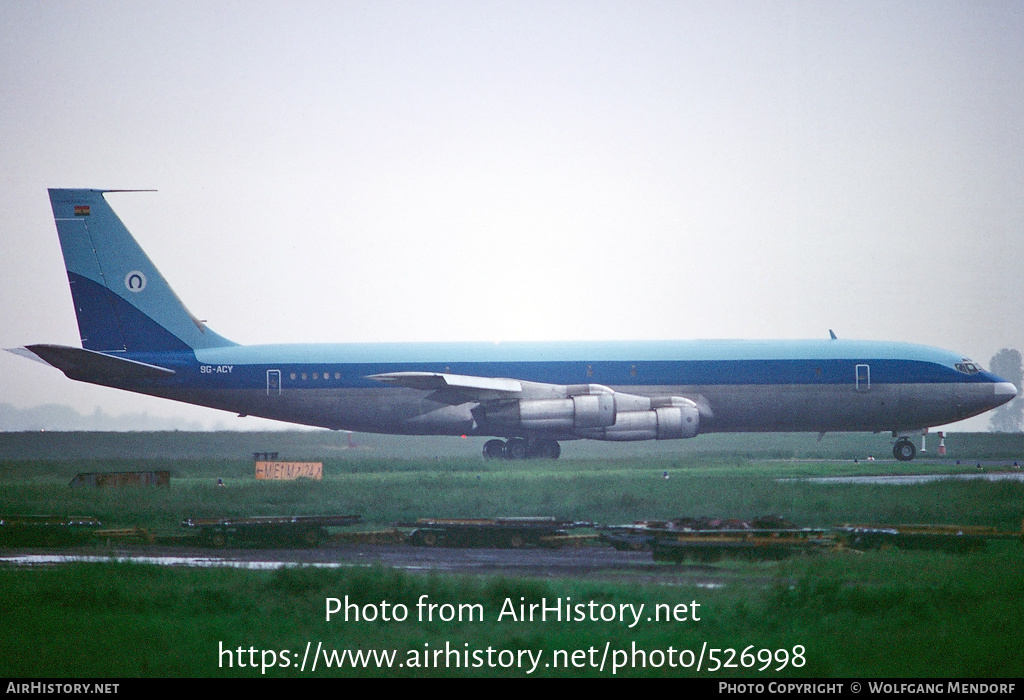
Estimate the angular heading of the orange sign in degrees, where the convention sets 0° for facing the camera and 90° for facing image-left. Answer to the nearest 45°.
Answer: approximately 0°

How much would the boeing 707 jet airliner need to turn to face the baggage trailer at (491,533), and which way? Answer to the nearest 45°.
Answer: approximately 90° to its right

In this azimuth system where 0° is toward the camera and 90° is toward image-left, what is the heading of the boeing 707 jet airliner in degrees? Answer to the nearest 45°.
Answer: approximately 270°

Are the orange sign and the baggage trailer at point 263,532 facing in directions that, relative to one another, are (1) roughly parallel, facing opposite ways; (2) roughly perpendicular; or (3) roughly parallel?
roughly perpendicular
